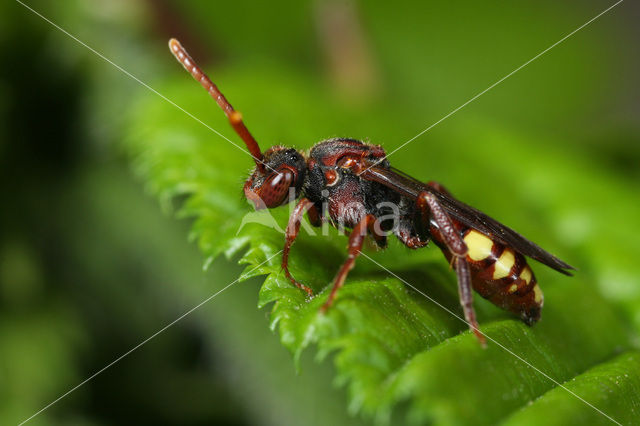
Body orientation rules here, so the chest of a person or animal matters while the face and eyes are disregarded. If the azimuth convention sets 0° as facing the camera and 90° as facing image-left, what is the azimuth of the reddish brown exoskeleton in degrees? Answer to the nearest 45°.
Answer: approximately 90°
